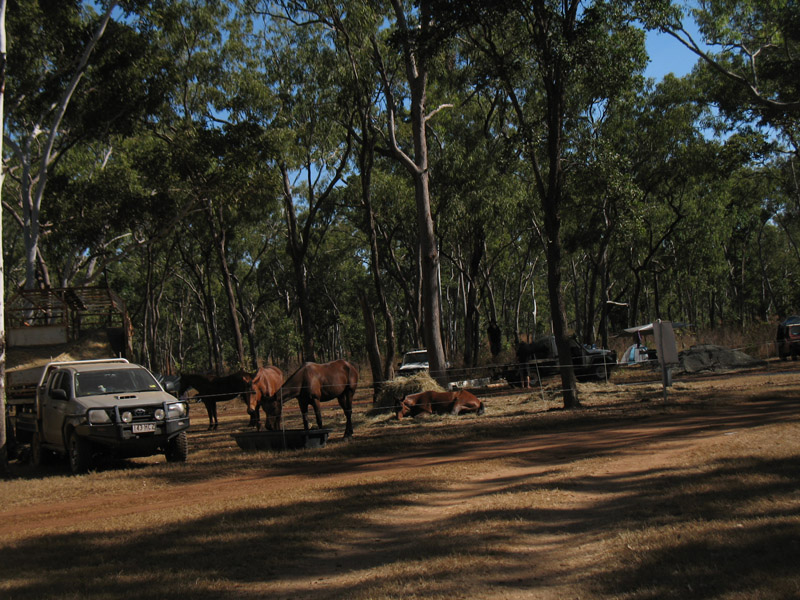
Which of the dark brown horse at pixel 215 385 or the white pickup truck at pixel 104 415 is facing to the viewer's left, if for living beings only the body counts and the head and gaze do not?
the dark brown horse

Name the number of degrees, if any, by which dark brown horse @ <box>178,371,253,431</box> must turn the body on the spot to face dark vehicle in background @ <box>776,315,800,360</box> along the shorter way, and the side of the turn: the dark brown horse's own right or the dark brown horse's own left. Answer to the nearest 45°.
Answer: approximately 180°

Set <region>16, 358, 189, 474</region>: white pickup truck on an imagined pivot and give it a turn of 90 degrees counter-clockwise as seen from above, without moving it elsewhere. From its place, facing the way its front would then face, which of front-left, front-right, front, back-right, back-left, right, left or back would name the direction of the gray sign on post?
front-right

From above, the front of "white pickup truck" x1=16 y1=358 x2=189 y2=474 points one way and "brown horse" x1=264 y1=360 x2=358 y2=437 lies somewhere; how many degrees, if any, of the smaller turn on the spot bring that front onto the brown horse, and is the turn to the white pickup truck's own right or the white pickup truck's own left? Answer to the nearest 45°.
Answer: approximately 45° to the white pickup truck's own left

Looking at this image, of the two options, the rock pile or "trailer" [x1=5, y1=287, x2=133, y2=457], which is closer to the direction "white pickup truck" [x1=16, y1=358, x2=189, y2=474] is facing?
the rock pile

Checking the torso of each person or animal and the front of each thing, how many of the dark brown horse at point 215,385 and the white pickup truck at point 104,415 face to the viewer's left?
1

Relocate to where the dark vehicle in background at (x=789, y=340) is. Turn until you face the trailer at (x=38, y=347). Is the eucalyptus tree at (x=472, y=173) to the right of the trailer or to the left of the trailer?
right

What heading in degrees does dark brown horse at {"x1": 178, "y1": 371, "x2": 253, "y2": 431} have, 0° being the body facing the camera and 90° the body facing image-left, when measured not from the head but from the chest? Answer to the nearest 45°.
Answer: approximately 90°

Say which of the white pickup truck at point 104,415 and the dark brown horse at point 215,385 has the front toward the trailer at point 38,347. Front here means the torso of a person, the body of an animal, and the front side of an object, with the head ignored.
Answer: the dark brown horse

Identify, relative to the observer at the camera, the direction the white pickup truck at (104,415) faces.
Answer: facing the viewer and to the right of the viewer
